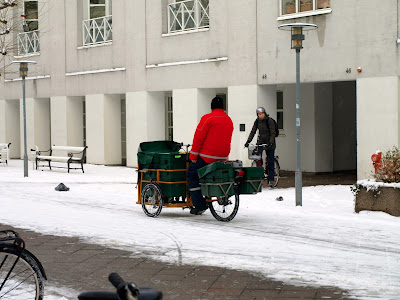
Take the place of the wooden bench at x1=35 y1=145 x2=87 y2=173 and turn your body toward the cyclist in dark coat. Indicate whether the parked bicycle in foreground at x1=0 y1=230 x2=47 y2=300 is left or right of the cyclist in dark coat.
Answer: right

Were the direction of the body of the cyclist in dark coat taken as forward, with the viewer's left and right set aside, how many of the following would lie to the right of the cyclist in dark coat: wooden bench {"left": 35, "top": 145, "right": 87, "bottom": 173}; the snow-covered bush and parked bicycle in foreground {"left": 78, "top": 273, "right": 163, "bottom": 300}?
1

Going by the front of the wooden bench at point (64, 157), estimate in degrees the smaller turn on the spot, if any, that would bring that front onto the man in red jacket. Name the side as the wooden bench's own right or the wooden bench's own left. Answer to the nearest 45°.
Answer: approximately 45° to the wooden bench's own left

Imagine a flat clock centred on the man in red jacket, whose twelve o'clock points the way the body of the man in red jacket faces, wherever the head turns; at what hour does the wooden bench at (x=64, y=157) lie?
The wooden bench is roughly at 1 o'clock from the man in red jacket.

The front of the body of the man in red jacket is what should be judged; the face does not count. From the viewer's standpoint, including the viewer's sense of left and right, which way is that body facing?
facing away from the viewer and to the left of the viewer

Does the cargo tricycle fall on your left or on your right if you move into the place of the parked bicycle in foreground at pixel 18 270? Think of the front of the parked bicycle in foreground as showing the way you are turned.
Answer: on your right

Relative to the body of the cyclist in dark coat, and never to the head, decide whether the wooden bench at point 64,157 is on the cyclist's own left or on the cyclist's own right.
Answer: on the cyclist's own right

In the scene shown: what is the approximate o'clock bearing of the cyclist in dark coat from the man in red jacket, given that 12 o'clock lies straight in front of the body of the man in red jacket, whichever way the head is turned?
The cyclist in dark coat is roughly at 2 o'clock from the man in red jacket.

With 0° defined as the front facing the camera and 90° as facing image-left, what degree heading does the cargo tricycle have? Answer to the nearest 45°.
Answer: approximately 135°

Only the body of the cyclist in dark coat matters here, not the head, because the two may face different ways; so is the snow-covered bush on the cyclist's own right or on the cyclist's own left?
on the cyclist's own left
